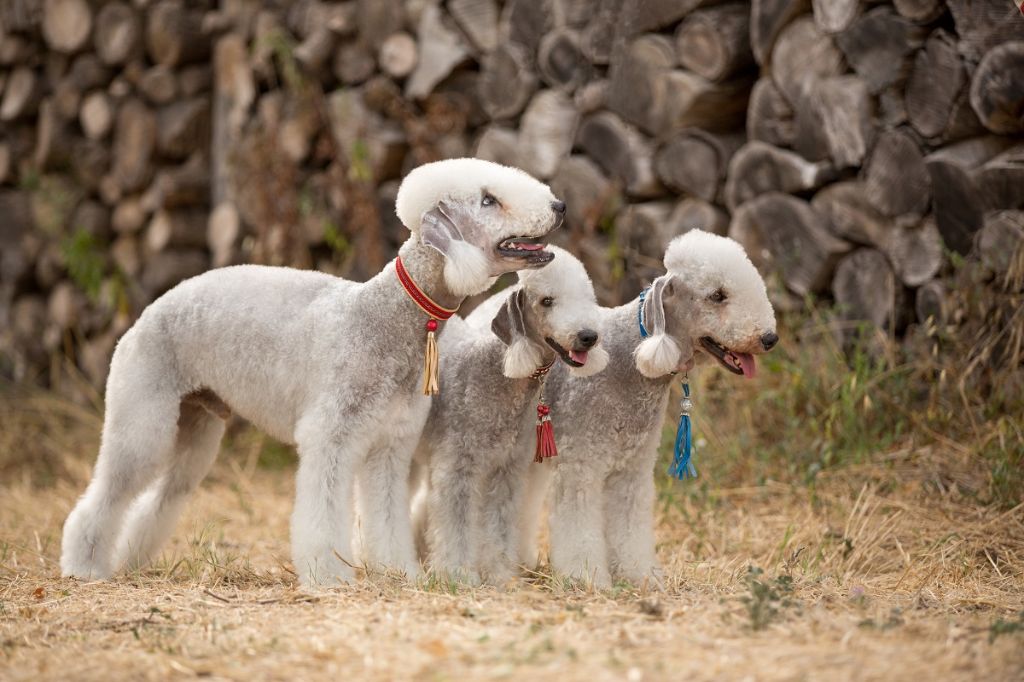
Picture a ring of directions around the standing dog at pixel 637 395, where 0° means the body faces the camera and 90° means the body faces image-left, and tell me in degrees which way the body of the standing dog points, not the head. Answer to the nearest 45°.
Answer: approximately 315°

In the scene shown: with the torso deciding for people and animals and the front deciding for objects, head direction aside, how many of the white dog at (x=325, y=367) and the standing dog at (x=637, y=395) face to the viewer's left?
0

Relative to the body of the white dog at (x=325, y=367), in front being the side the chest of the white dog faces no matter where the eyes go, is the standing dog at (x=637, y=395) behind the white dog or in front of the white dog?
in front

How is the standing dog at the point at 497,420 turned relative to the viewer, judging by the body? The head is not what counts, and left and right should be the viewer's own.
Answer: facing the viewer and to the right of the viewer

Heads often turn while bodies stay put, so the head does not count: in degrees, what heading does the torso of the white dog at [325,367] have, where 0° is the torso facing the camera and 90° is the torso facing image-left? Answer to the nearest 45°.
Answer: approximately 270°
